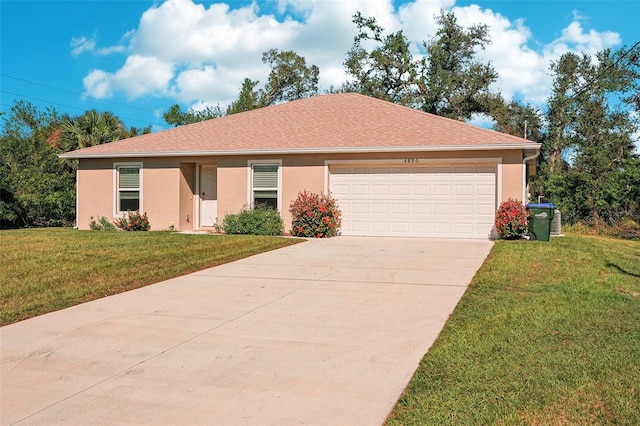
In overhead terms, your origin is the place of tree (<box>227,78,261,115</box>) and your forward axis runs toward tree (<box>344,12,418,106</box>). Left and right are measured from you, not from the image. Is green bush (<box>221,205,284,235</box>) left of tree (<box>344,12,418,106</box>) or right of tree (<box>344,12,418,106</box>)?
right

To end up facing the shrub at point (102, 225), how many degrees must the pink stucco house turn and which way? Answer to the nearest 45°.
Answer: approximately 90° to its right

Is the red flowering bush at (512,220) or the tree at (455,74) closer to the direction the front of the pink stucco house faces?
the red flowering bush

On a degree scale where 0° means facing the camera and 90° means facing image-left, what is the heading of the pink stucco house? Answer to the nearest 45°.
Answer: approximately 0°

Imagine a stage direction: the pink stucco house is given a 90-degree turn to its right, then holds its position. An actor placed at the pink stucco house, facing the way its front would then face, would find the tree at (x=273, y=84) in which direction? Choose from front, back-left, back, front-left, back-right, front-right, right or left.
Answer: right

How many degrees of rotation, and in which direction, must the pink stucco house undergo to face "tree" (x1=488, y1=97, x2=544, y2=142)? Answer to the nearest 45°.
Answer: approximately 135° to its left

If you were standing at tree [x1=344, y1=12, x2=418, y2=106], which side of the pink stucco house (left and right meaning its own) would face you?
back

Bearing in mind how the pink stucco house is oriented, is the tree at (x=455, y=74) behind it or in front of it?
behind

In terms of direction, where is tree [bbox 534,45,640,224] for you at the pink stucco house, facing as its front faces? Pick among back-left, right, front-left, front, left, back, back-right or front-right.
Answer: back-left

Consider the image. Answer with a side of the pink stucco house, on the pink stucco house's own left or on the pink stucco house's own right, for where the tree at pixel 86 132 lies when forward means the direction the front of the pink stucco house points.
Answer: on the pink stucco house's own right
